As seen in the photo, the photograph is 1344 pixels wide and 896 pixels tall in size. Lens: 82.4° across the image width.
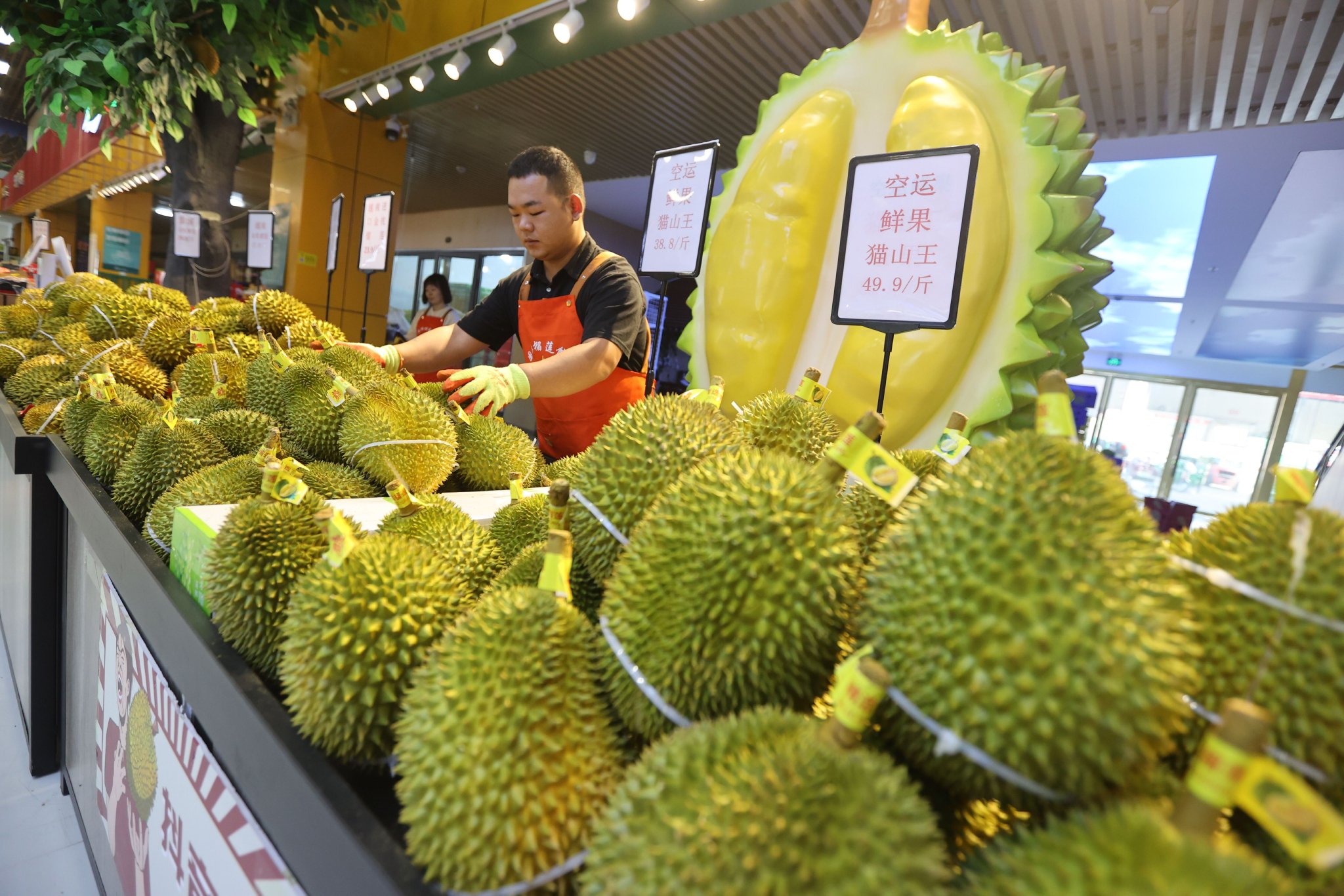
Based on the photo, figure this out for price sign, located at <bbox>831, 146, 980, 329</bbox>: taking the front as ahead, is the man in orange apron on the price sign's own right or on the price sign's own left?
on the price sign's own right

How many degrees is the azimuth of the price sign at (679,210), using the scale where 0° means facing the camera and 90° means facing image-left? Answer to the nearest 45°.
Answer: approximately 45°

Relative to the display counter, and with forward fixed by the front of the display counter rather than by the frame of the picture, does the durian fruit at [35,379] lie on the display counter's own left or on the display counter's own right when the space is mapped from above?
on the display counter's own right

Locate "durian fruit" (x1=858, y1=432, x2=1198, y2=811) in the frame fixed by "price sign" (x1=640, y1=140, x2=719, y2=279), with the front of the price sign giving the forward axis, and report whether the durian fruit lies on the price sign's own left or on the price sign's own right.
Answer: on the price sign's own left

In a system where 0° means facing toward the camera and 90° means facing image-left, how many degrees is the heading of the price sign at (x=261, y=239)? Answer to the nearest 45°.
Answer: approximately 0°

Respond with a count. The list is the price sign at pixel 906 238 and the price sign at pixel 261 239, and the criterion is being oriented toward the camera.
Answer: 2
